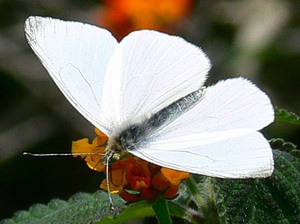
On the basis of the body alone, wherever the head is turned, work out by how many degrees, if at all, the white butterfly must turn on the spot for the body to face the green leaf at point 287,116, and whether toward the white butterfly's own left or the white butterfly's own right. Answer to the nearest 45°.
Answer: approximately 135° to the white butterfly's own left

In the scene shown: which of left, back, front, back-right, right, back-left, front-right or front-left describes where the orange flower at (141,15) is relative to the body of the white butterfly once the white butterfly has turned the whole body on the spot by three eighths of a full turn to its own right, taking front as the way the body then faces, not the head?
front

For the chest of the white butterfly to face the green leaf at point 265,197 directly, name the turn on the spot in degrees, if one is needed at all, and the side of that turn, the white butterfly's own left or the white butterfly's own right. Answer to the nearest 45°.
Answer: approximately 90° to the white butterfly's own left

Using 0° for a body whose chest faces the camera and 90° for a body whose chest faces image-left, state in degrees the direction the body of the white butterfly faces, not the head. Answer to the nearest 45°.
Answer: approximately 45°

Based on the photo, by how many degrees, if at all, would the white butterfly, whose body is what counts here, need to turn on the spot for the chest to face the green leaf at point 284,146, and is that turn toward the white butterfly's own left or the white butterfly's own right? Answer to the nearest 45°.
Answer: approximately 135° to the white butterfly's own left
